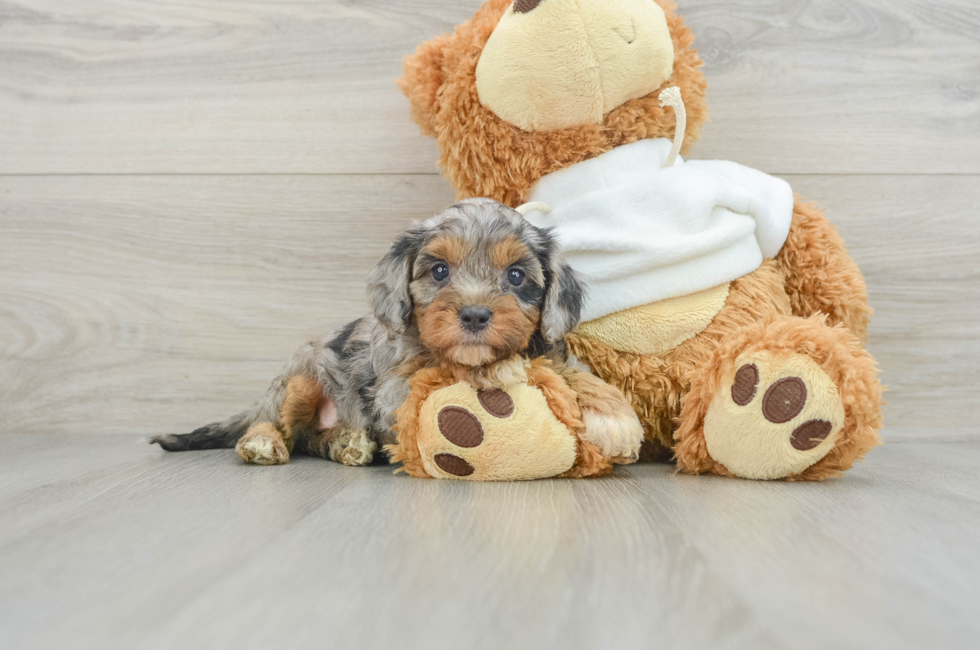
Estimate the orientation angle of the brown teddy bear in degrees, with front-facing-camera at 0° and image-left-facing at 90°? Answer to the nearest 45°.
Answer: approximately 0°
